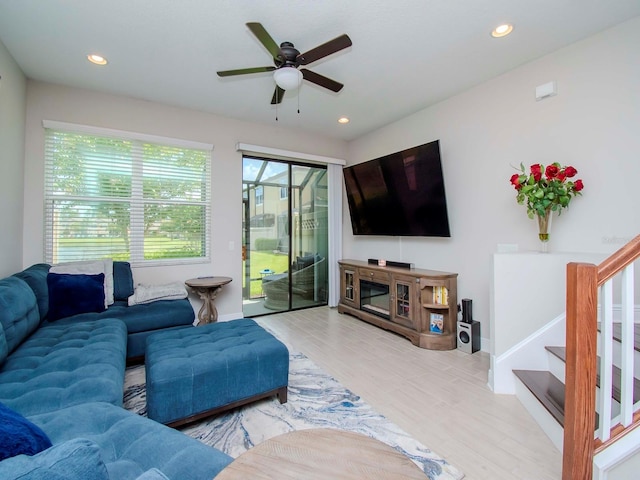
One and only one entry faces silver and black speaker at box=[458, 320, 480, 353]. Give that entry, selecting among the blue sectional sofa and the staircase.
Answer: the blue sectional sofa

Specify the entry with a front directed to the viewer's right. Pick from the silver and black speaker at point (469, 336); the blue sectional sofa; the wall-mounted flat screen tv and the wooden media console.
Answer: the blue sectional sofa

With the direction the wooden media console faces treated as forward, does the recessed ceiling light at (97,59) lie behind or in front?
in front

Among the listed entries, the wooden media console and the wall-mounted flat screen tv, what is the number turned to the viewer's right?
0

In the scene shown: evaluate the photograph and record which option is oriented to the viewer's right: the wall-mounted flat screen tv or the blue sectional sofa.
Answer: the blue sectional sofa

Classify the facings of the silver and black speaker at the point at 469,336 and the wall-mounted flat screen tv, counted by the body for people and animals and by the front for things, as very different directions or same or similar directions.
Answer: same or similar directions

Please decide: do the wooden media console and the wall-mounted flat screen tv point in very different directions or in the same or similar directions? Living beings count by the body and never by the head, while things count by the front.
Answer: same or similar directions

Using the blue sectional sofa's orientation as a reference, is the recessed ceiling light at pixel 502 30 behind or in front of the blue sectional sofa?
in front

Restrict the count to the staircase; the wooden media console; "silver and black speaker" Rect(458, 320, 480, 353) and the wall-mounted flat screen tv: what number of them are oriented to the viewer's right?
0

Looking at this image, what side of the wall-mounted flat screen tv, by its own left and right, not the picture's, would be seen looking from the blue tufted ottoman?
front

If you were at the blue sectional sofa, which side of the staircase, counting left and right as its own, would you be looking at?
front

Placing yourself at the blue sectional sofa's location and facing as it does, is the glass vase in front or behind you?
in front

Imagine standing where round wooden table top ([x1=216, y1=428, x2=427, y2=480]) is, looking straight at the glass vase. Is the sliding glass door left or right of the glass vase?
left

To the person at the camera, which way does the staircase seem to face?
facing the viewer and to the left of the viewer
